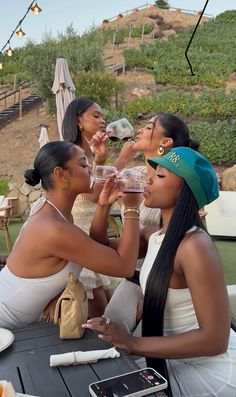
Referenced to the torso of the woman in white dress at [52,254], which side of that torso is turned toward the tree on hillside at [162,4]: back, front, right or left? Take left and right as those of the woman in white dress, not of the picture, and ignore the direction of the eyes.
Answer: left

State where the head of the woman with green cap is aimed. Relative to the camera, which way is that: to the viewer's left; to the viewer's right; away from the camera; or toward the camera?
to the viewer's left

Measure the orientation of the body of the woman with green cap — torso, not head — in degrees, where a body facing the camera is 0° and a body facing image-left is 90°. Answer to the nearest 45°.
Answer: approximately 90°

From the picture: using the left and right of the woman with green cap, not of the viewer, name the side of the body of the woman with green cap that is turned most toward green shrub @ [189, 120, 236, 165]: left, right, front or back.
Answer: right

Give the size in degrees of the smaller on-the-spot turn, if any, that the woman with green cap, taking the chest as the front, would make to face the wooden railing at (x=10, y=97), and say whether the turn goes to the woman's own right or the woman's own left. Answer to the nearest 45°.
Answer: approximately 90° to the woman's own right

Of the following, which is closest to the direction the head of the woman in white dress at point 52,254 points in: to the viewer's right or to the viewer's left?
to the viewer's right

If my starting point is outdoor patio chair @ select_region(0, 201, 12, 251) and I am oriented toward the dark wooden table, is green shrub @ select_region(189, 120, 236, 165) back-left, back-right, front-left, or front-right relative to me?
back-left

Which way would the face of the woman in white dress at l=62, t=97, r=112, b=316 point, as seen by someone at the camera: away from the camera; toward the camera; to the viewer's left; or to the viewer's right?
to the viewer's right

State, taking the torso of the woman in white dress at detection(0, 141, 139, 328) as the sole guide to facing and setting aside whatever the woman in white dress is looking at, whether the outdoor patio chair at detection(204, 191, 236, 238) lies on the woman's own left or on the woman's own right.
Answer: on the woman's own left

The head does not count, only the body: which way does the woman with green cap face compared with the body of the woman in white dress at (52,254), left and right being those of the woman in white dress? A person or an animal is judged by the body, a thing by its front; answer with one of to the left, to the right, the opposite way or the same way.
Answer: the opposite way

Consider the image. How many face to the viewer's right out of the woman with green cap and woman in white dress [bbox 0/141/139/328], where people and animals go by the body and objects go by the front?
1

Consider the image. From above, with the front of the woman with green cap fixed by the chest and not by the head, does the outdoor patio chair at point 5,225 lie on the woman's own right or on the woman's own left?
on the woman's own right

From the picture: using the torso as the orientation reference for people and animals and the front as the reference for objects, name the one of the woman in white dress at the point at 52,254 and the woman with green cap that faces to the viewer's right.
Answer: the woman in white dress

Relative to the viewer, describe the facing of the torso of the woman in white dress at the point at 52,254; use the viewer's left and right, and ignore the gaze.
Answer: facing to the right of the viewer

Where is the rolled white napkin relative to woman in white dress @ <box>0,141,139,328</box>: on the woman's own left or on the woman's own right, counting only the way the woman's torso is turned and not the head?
on the woman's own right
